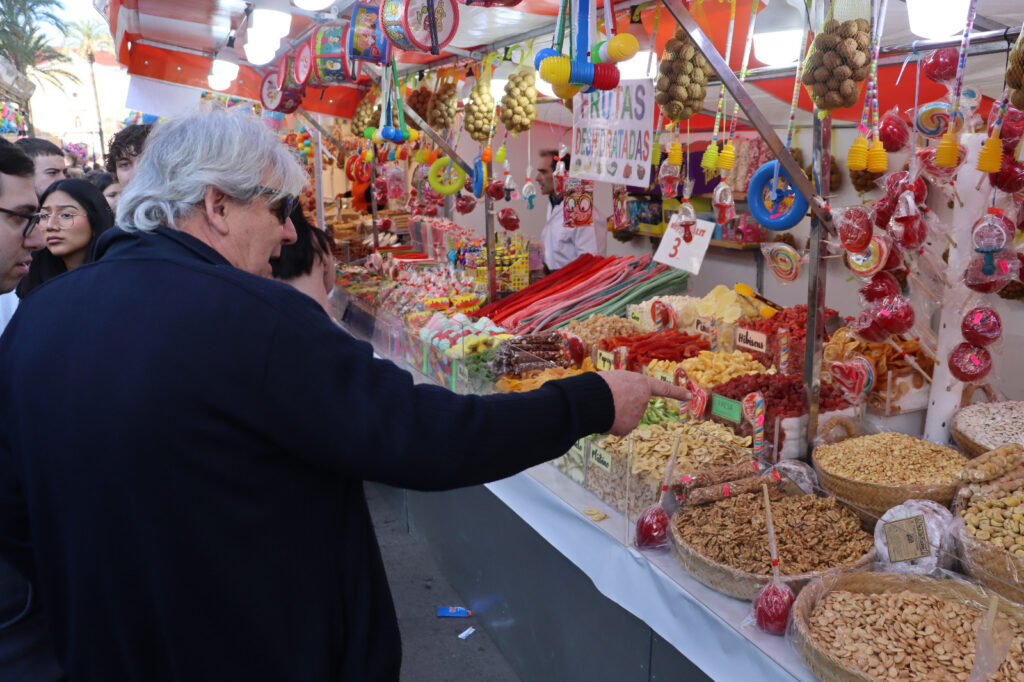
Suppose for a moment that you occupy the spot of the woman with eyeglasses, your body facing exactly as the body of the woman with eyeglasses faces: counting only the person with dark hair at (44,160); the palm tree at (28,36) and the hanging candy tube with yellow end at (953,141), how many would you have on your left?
1

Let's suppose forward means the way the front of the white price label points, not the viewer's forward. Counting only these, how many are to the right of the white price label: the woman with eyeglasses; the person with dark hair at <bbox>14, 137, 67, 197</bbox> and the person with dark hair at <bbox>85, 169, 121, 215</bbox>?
3

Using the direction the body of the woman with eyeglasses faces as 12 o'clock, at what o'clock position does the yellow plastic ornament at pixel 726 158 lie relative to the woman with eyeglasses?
The yellow plastic ornament is roughly at 9 o'clock from the woman with eyeglasses.

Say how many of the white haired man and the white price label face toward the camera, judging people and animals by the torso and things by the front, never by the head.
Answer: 1

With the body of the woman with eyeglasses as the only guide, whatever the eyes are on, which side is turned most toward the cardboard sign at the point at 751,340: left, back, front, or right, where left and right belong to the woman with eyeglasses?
left

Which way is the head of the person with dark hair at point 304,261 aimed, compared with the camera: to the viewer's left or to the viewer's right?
to the viewer's right

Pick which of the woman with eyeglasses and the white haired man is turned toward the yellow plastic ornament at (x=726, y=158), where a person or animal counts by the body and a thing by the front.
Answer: the white haired man

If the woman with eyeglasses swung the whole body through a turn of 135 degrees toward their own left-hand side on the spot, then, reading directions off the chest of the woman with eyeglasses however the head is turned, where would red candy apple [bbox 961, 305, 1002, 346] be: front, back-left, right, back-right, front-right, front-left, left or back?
front-right

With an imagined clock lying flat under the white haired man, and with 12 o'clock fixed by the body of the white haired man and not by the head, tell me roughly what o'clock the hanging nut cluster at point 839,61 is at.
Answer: The hanging nut cluster is roughly at 1 o'clock from the white haired man.

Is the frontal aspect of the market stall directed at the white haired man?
yes

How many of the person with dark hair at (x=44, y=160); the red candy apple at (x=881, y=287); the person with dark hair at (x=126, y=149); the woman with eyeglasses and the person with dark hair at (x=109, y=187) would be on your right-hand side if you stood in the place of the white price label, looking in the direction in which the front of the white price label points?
4
